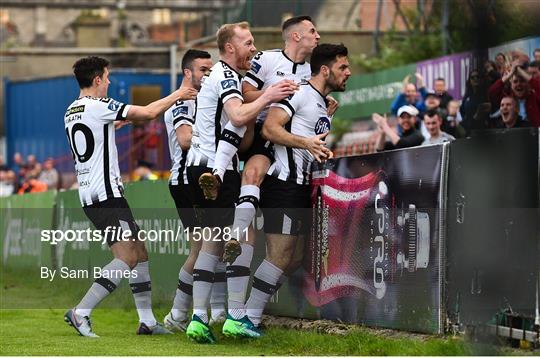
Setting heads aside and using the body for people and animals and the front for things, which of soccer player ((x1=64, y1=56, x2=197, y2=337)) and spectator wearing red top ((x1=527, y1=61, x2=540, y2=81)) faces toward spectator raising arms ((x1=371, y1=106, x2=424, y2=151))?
the soccer player

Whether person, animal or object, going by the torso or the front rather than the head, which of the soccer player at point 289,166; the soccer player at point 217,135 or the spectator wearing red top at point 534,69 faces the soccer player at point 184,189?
the spectator wearing red top

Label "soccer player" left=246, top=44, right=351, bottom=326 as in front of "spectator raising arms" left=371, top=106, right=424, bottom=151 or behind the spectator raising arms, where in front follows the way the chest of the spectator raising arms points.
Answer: in front

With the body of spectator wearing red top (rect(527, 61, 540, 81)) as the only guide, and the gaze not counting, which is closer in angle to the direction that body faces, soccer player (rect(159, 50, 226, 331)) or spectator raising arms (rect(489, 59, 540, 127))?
the soccer player

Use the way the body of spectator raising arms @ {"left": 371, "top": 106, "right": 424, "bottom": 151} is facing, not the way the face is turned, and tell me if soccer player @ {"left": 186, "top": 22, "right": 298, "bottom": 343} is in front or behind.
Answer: in front

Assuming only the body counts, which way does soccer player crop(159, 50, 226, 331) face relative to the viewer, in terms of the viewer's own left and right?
facing to the right of the viewer

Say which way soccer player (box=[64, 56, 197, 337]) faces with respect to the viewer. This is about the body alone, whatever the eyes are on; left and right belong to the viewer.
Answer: facing away from the viewer and to the right of the viewer
